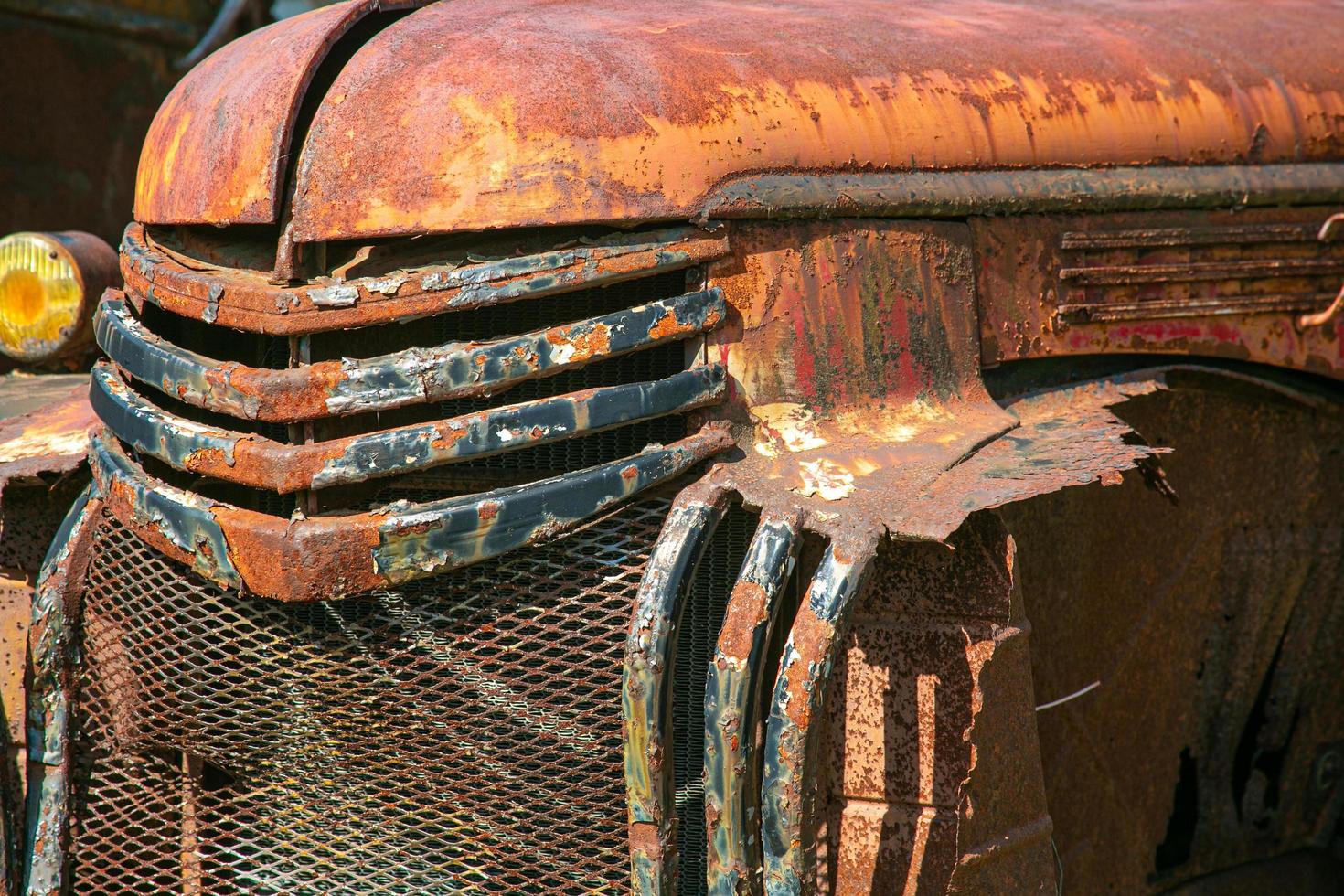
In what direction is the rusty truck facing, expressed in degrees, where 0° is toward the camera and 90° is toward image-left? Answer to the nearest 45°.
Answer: approximately 45°
